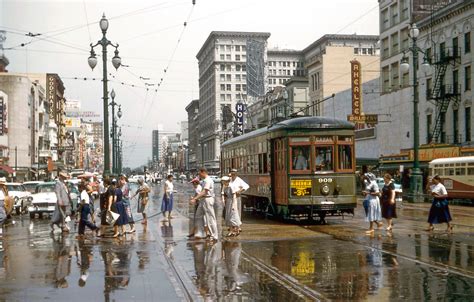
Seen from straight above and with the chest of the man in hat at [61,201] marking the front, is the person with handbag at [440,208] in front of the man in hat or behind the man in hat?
in front

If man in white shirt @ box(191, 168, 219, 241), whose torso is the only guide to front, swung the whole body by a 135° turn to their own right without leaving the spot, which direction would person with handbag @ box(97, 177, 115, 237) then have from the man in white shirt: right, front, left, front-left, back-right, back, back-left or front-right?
left

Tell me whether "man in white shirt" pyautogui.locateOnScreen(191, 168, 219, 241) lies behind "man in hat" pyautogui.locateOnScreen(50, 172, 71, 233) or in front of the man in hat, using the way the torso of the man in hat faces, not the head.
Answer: in front

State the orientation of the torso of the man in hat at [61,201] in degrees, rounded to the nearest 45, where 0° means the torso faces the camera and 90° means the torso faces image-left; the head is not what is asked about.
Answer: approximately 270°
